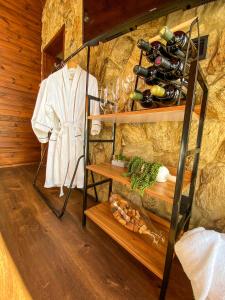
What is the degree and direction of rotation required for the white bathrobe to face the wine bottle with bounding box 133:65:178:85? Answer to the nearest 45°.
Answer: approximately 45° to its left

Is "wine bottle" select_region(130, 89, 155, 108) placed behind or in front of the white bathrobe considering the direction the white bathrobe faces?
in front

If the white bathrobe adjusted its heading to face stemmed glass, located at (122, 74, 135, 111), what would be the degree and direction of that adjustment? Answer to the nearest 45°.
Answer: approximately 45° to its left

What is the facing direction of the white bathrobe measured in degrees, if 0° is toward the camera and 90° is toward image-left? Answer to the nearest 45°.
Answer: approximately 0°

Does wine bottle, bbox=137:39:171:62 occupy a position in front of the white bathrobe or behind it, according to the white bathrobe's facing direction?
in front
